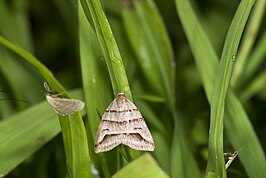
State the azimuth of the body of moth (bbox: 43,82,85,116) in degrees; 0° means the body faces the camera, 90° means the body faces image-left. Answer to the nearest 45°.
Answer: approximately 90°

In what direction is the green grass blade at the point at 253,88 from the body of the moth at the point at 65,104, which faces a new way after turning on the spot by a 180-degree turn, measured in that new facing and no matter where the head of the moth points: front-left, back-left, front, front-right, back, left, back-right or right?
front-left

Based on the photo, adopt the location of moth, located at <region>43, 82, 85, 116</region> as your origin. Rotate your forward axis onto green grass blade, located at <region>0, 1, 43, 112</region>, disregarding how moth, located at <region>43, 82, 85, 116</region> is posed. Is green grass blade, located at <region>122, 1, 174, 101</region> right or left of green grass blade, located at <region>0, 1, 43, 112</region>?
right

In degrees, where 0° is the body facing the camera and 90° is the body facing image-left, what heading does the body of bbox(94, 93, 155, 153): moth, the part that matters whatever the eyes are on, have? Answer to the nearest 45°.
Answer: approximately 180°

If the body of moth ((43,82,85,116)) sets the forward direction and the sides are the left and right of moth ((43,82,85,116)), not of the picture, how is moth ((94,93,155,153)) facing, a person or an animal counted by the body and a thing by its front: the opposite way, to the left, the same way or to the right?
to the right

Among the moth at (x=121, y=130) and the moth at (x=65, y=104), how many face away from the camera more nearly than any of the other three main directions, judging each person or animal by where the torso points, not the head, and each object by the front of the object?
1

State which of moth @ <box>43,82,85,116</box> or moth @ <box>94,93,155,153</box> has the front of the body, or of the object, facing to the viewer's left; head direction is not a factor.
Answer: moth @ <box>43,82,85,116</box>
